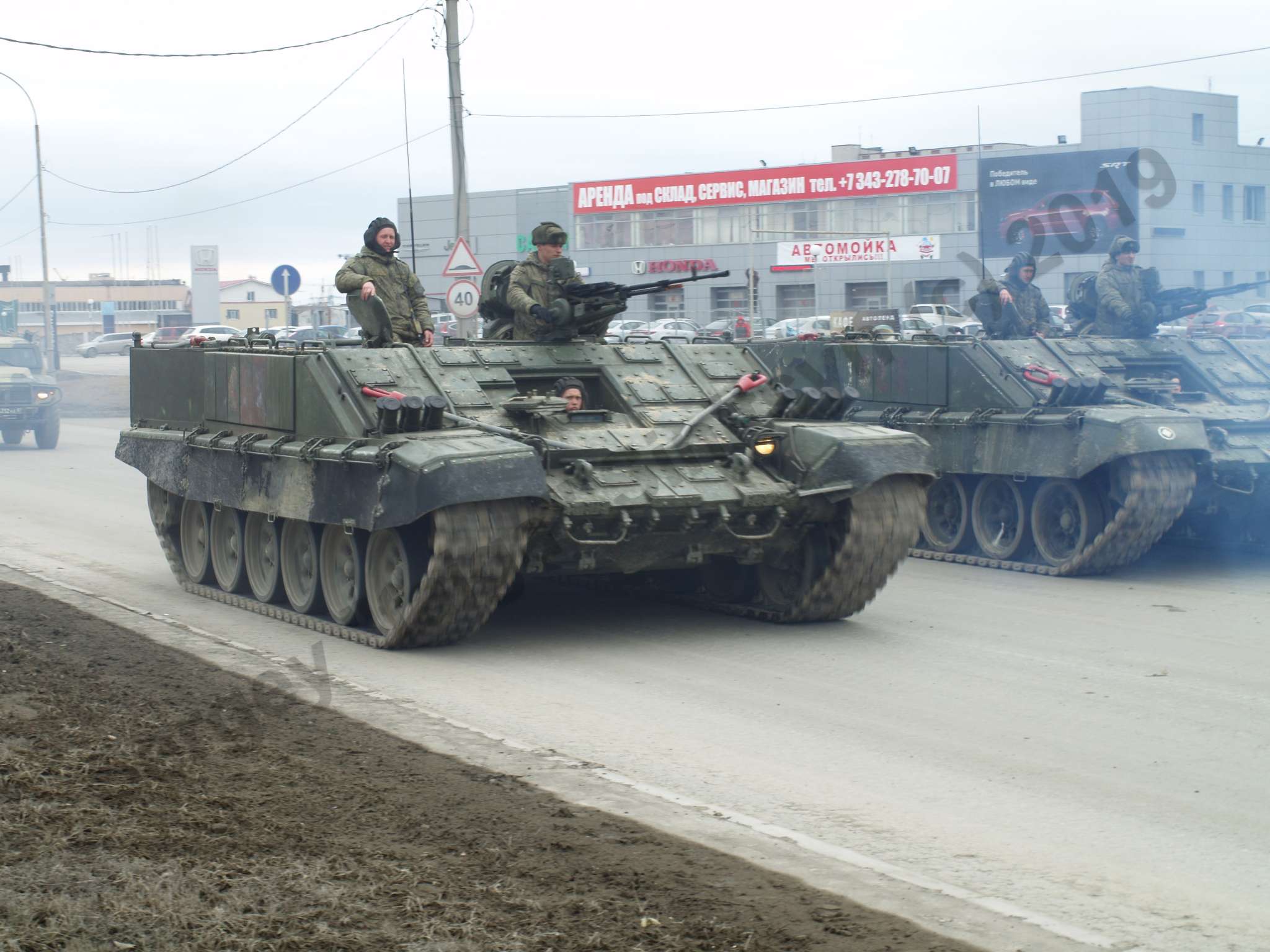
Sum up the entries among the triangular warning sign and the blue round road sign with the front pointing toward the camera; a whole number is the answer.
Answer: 2

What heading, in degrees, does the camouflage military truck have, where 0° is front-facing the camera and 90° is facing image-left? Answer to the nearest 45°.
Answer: approximately 315°

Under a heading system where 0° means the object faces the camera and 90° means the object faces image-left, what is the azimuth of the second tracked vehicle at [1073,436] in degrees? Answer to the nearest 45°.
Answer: approximately 315°

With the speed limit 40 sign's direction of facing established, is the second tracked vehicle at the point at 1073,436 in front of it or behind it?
in front

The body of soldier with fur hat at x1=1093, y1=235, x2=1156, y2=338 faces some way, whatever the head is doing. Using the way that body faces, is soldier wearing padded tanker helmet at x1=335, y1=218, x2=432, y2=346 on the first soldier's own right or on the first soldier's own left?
on the first soldier's own right

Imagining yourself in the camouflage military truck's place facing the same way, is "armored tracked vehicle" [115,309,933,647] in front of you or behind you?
in front
